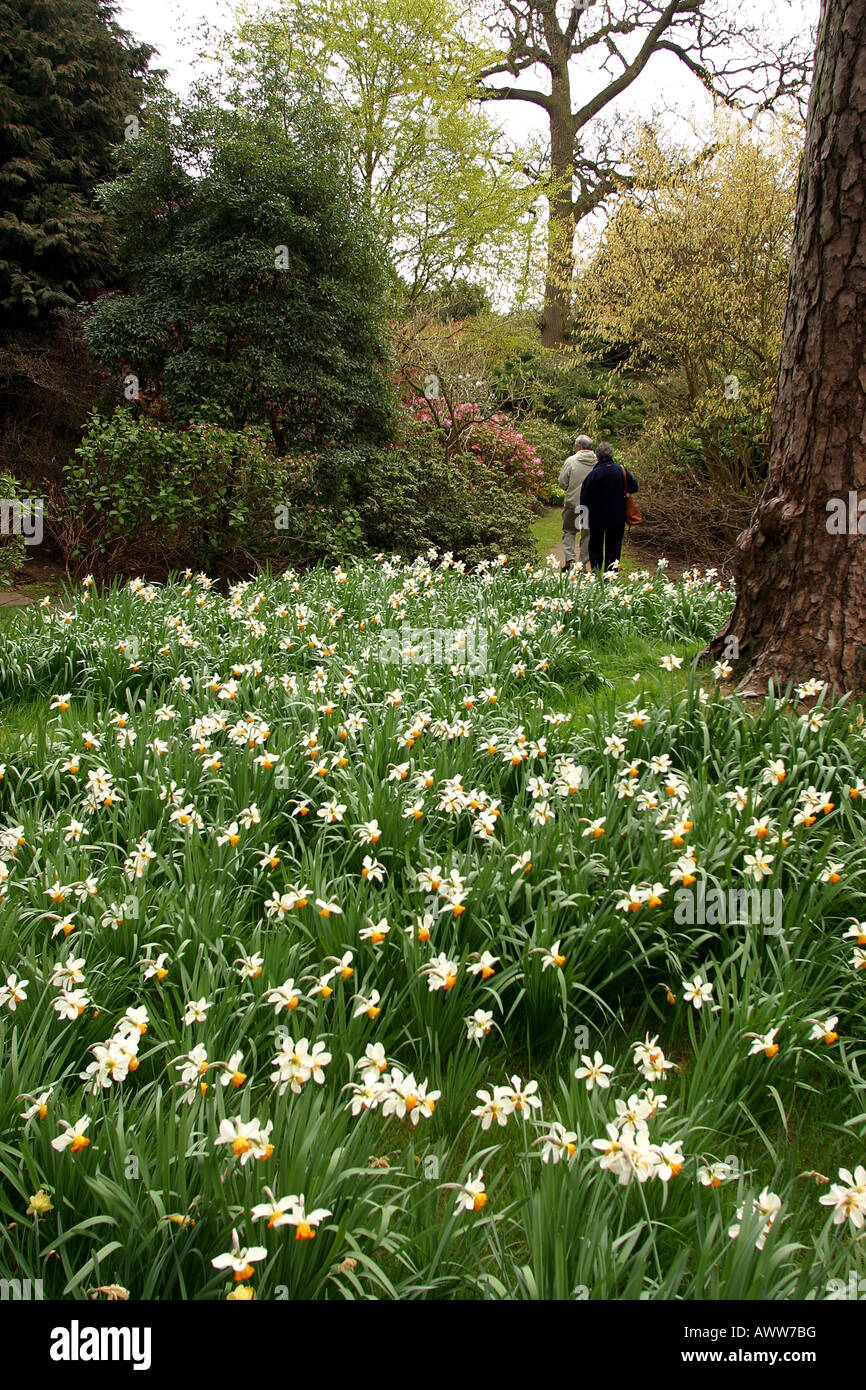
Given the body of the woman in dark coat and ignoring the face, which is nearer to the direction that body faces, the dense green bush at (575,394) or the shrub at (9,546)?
the dense green bush

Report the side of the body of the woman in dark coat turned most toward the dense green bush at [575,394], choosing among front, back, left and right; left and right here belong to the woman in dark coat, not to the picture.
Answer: front

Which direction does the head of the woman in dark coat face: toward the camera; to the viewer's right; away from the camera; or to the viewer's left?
away from the camera

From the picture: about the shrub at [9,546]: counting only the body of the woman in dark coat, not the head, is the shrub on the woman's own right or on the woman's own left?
on the woman's own left

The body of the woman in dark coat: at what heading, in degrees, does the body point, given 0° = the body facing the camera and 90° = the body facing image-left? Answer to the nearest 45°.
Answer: approximately 180°

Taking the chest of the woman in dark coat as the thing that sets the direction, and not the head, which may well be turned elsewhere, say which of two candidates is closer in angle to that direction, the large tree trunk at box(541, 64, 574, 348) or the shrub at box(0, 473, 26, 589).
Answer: the large tree trunk

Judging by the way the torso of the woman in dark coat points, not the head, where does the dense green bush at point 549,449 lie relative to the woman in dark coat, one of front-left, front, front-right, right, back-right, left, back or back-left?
front
